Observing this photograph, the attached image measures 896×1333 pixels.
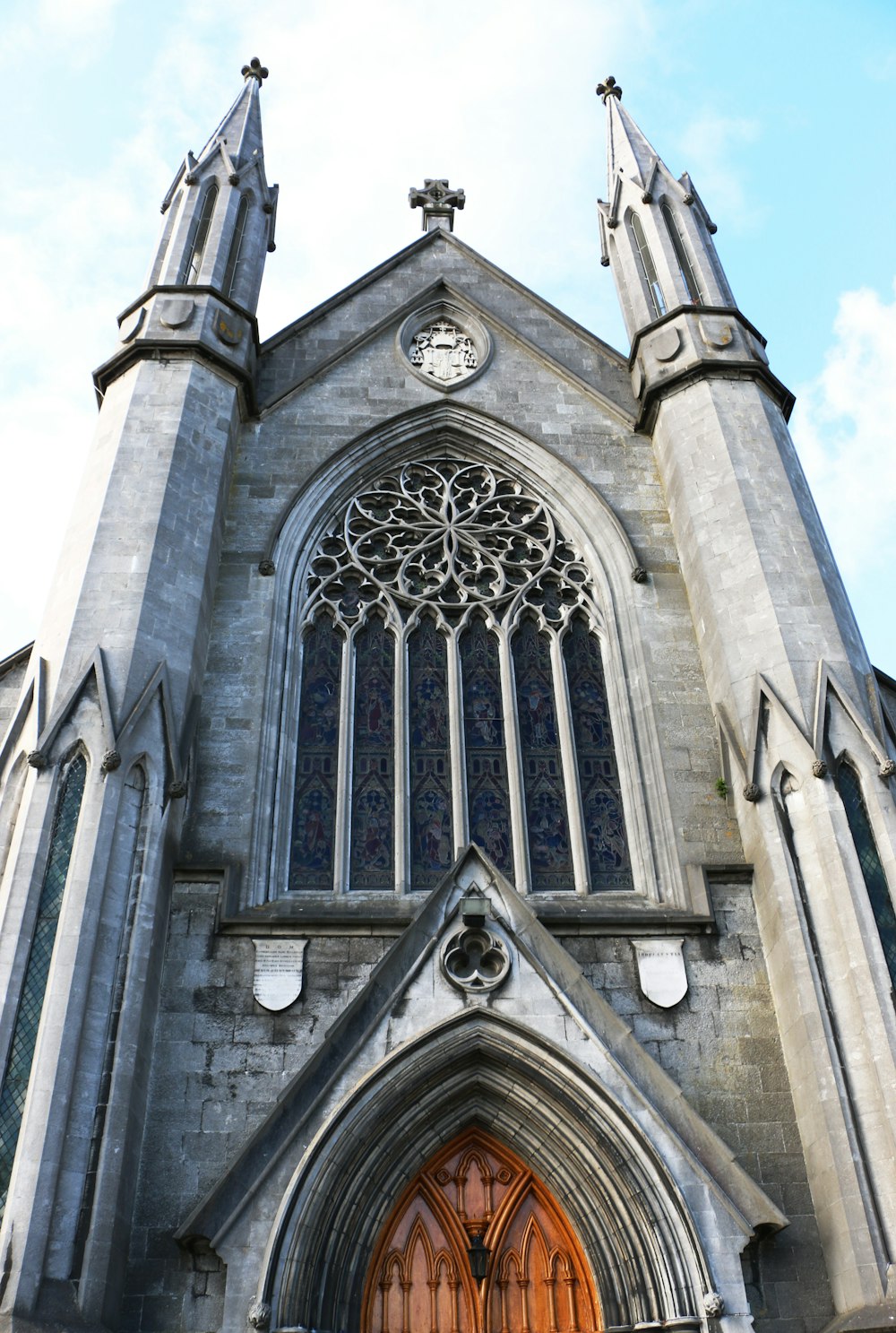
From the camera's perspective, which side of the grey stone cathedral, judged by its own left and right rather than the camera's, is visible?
front
